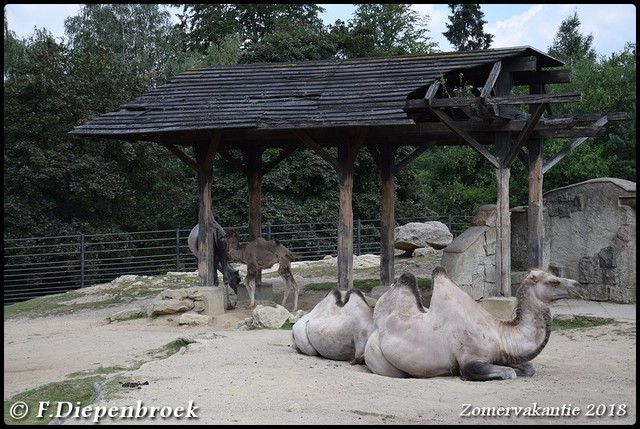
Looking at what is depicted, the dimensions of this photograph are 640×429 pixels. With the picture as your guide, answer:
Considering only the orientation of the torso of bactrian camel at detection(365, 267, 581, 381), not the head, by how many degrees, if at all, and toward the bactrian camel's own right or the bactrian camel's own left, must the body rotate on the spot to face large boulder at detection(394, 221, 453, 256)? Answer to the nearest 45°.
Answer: approximately 90° to the bactrian camel's own left

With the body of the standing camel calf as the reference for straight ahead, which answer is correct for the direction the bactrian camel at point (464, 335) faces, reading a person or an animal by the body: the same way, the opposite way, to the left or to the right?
the opposite way

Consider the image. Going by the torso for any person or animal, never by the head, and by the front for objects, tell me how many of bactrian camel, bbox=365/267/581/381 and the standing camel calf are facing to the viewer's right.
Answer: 1

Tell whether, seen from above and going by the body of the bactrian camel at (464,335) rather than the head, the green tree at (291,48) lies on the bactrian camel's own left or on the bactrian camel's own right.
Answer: on the bactrian camel's own left

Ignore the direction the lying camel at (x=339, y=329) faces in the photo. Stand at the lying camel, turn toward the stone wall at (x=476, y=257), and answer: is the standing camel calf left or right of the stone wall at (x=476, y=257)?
left

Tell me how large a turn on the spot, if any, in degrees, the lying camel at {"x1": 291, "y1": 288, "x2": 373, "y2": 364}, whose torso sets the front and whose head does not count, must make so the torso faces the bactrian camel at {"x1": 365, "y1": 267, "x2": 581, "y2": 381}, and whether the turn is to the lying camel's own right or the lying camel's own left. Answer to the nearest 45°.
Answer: approximately 45° to the lying camel's own right

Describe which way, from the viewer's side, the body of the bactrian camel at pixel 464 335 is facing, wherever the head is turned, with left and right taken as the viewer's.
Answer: facing to the right of the viewer

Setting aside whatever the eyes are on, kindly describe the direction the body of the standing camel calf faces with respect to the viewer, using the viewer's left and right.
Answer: facing to the left of the viewer

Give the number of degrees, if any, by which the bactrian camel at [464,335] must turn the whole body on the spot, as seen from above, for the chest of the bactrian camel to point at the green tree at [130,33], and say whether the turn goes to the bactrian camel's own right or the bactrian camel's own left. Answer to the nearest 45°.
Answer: approximately 135° to the bactrian camel's own left

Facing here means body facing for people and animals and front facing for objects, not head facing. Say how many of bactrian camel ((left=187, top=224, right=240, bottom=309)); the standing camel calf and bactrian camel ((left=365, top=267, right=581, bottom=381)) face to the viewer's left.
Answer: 1
